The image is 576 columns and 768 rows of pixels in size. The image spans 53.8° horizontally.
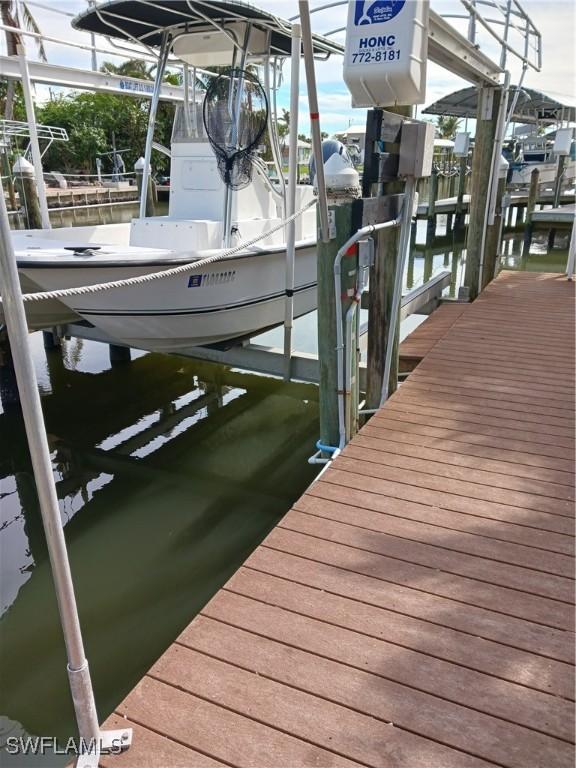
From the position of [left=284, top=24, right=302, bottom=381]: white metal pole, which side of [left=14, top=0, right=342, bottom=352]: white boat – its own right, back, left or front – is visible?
left

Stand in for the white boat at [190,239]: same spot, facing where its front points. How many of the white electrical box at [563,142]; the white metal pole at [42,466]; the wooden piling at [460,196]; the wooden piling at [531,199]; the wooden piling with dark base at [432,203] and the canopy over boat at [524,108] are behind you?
5

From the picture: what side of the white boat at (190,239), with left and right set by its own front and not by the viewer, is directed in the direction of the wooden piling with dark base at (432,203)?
back

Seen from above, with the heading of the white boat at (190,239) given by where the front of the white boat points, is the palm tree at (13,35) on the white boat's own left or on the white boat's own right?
on the white boat's own right

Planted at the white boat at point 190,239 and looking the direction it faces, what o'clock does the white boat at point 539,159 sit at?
the white boat at point 539,159 is roughly at 6 o'clock from the white boat at point 190,239.

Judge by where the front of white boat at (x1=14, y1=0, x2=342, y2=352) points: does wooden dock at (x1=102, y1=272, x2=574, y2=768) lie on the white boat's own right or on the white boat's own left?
on the white boat's own left

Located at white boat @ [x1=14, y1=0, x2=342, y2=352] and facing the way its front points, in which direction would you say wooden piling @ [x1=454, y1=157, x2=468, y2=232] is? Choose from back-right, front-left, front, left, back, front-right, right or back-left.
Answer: back

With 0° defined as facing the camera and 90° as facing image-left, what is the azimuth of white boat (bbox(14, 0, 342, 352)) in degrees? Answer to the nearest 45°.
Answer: approximately 45°

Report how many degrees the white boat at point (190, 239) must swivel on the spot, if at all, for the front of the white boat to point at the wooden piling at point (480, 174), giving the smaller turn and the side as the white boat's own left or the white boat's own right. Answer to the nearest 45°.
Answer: approximately 135° to the white boat's own left

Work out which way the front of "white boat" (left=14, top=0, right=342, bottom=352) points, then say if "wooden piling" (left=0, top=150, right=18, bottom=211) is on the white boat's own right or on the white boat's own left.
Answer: on the white boat's own right
